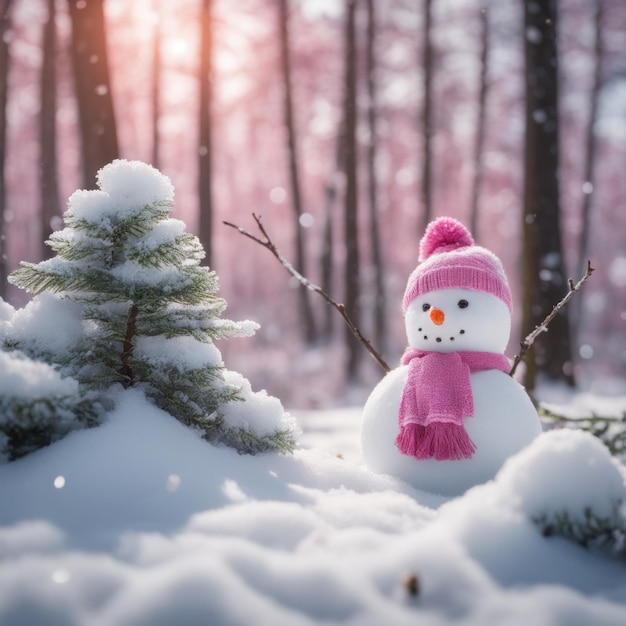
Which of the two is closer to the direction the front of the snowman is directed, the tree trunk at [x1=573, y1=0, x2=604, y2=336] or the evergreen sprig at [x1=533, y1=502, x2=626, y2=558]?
the evergreen sprig

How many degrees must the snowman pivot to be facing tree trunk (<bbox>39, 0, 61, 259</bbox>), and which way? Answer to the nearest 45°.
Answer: approximately 90° to its right

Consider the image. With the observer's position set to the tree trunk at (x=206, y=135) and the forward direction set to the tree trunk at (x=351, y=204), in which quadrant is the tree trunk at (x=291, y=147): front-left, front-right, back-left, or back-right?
front-left

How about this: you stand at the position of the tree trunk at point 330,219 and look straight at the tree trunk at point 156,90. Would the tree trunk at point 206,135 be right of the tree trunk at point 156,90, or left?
left

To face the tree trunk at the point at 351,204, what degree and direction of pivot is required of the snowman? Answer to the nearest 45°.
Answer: approximately 135° to its right

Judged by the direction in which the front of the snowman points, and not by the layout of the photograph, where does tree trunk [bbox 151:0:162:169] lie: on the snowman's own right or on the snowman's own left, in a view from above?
on the snowman's own right

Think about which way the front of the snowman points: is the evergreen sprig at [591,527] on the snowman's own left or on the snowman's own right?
on the snowman's own left

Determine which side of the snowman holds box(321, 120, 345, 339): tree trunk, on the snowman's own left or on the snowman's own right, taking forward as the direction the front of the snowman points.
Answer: on the snowman's own right

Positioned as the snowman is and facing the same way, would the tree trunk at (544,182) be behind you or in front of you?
behind

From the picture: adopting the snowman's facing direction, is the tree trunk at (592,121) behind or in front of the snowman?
behind

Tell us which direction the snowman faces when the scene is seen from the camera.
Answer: facing the viewer and to the left of the viewer

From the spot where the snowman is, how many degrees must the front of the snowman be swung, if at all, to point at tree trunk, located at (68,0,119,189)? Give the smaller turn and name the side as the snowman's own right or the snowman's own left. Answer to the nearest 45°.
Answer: approximately 90° to the snowman's own right

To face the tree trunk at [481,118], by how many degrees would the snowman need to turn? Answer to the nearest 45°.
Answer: approximately 135° to its right
